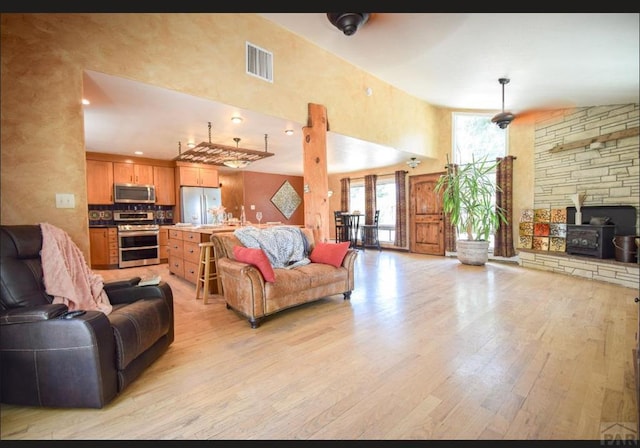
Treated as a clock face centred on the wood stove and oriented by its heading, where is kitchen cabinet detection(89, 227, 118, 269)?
The kitchen cabinet is roughly at 1 o'clock from the wood stove.

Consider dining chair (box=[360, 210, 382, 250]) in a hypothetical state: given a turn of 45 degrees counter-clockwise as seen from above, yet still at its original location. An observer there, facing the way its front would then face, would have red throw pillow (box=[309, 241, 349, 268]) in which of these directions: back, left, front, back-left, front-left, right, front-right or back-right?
front-left

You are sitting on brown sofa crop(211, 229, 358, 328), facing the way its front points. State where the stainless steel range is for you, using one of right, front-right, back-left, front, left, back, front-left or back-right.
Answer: back

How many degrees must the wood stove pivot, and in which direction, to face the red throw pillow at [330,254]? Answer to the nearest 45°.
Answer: approximately 45° to its right

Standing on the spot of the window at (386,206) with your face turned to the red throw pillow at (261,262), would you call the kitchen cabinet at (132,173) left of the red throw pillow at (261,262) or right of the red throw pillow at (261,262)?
right

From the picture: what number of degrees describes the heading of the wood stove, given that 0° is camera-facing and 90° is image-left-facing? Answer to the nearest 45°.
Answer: approximately 45°

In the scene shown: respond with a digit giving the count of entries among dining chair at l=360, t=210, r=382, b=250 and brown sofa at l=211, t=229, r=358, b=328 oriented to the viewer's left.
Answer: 1

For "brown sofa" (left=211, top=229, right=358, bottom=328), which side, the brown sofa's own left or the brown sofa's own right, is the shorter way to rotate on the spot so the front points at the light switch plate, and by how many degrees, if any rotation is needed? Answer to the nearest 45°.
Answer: approximately 135° to the brown sofa's own right

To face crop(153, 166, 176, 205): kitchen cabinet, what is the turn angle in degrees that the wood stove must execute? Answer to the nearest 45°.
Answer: approximately 45° to its right

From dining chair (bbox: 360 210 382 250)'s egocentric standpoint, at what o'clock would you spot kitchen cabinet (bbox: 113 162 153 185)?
The kitchen cabinet is roughly at 11 o'clock from the dining chair.

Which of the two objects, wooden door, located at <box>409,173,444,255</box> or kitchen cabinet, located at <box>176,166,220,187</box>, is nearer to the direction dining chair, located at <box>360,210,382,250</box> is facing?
the kitchen cabinet

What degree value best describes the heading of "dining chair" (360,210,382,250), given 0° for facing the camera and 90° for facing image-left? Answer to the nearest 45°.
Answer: approximately 90°
